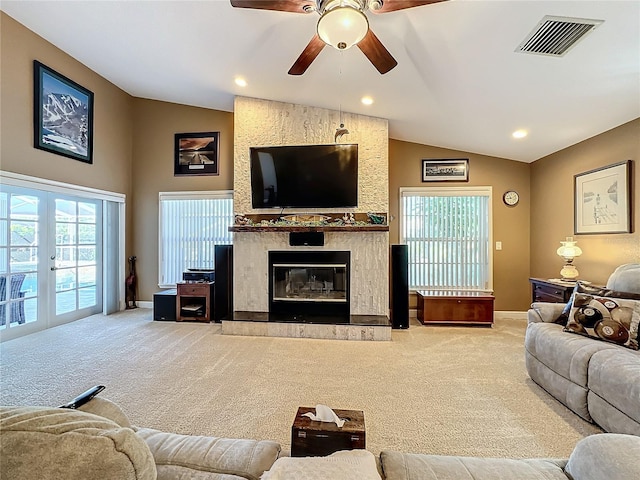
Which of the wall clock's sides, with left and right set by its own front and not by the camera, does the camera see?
front

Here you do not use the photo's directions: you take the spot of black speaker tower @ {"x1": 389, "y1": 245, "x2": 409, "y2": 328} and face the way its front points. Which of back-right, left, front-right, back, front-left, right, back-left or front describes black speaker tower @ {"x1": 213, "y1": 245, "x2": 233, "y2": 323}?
right

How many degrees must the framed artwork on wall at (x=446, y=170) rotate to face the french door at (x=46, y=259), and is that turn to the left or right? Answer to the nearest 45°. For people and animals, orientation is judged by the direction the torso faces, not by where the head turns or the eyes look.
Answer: approximately 45° to its right

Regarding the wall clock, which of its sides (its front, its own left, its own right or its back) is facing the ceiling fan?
front

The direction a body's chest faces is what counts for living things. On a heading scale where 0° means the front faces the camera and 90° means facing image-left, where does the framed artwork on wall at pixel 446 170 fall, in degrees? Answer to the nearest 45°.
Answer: approximately 0°

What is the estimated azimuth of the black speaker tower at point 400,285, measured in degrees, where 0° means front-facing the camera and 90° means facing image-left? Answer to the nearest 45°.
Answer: approximately 0°

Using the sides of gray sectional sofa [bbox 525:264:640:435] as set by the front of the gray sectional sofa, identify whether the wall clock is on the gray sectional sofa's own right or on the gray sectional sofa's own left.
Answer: on the gray sectional sofa's own right

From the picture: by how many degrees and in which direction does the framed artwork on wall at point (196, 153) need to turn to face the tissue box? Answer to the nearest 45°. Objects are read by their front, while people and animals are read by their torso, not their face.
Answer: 0° — it already faces it

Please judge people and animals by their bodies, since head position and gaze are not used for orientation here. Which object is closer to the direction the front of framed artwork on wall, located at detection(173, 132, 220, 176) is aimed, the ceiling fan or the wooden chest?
the ceiling fan

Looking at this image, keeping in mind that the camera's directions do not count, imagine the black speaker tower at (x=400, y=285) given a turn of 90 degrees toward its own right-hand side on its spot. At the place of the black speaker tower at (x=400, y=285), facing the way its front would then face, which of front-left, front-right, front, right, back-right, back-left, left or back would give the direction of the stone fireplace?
front

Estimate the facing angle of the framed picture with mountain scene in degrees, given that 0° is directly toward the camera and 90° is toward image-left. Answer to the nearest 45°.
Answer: approximately 315°

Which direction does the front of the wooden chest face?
toward the camera

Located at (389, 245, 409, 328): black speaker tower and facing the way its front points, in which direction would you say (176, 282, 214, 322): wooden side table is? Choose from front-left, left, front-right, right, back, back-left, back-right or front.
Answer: right

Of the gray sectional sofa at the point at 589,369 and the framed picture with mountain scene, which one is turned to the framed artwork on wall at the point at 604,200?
the framed picture with mountain scene

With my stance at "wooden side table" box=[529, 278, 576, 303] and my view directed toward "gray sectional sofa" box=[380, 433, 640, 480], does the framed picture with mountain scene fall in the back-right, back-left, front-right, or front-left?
front-right

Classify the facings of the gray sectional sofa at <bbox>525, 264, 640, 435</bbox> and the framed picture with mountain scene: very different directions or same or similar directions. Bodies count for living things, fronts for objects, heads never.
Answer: very different directions
